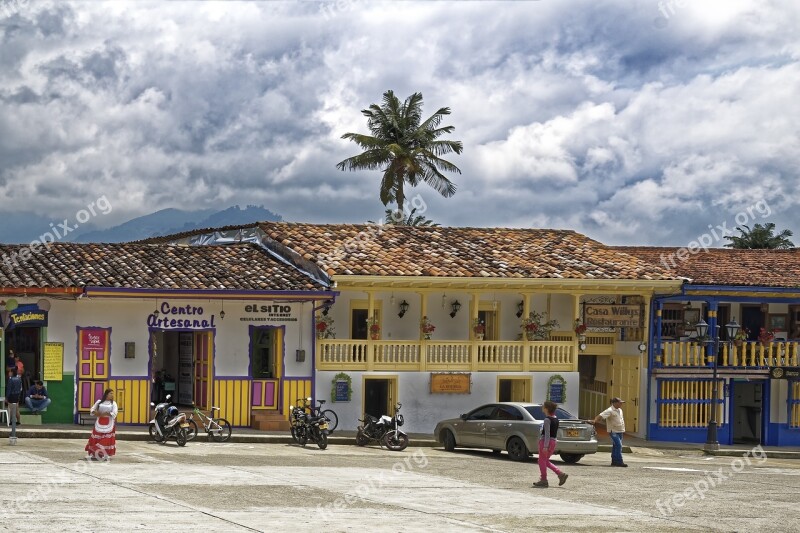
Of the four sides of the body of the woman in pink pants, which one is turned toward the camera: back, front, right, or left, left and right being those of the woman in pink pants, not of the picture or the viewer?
left

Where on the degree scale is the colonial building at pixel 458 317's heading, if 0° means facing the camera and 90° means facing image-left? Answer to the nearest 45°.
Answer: approximately 0°

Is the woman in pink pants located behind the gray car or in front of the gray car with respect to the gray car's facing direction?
behind

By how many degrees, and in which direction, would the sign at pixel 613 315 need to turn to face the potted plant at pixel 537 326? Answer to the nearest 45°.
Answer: approximately 45° to its right

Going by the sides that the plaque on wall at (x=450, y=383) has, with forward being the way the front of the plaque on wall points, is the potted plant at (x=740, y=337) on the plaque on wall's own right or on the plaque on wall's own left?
on the plaque on wall's own left

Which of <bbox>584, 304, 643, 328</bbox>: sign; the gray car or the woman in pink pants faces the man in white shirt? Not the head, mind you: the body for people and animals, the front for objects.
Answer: the sign

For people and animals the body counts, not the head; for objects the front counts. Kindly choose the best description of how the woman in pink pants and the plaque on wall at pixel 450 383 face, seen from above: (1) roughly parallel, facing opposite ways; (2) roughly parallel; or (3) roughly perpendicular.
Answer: roughly perpendicular
